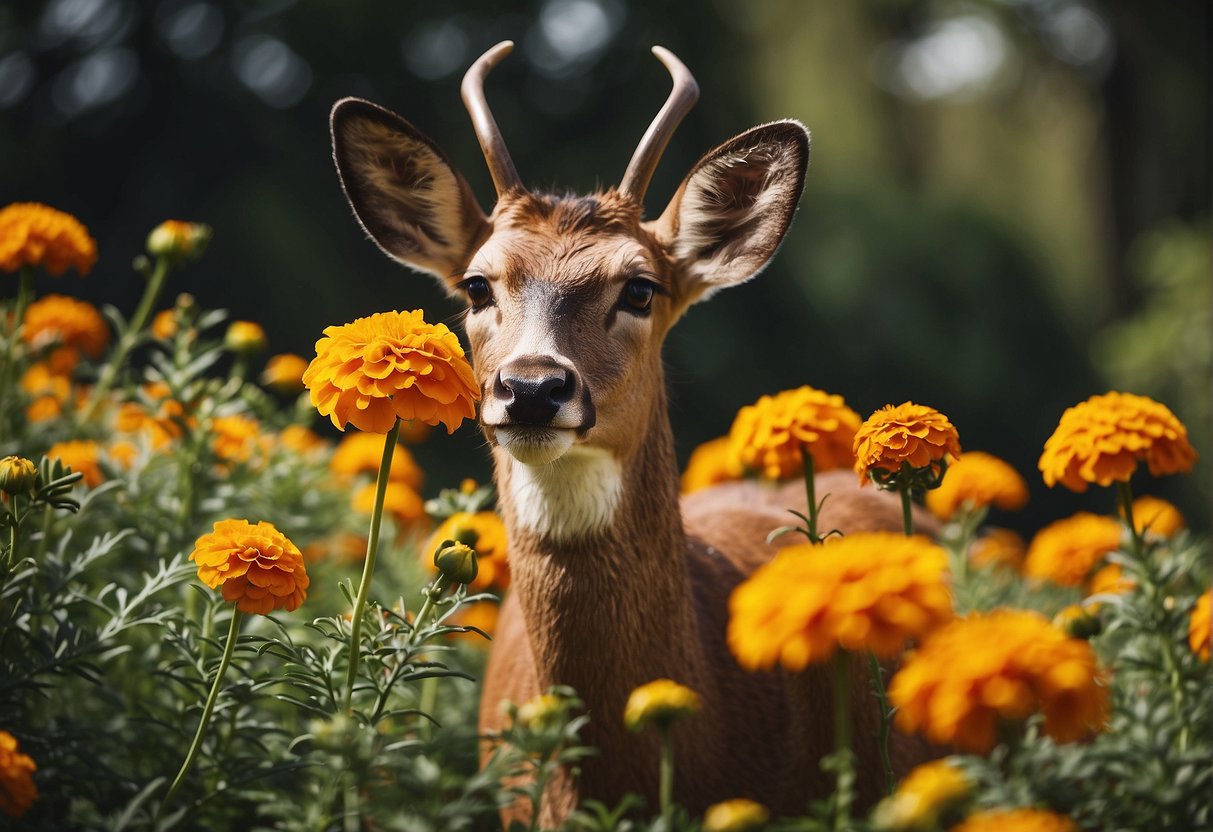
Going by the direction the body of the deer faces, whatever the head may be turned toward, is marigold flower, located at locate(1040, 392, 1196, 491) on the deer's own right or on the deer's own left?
on the deer's own left

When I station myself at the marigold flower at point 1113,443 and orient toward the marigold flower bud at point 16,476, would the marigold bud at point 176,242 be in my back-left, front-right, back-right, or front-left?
front-right

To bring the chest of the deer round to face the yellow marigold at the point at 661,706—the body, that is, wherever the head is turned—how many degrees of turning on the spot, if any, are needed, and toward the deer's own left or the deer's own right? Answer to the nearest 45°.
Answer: approximately 45° to the deer's own left

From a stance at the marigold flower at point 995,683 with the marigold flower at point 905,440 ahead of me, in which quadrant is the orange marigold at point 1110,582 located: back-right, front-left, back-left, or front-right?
front-right

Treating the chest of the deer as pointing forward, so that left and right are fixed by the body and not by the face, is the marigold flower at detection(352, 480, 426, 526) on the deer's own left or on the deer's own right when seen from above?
on the deer's own right

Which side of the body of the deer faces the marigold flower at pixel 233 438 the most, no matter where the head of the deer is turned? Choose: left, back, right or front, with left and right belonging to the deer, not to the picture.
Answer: right

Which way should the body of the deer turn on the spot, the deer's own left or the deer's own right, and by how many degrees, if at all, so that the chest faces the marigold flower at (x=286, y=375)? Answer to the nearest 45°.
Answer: approximately 90° to the deer's own right

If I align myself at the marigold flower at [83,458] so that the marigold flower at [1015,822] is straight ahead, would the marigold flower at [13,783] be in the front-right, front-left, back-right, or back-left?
front-right
